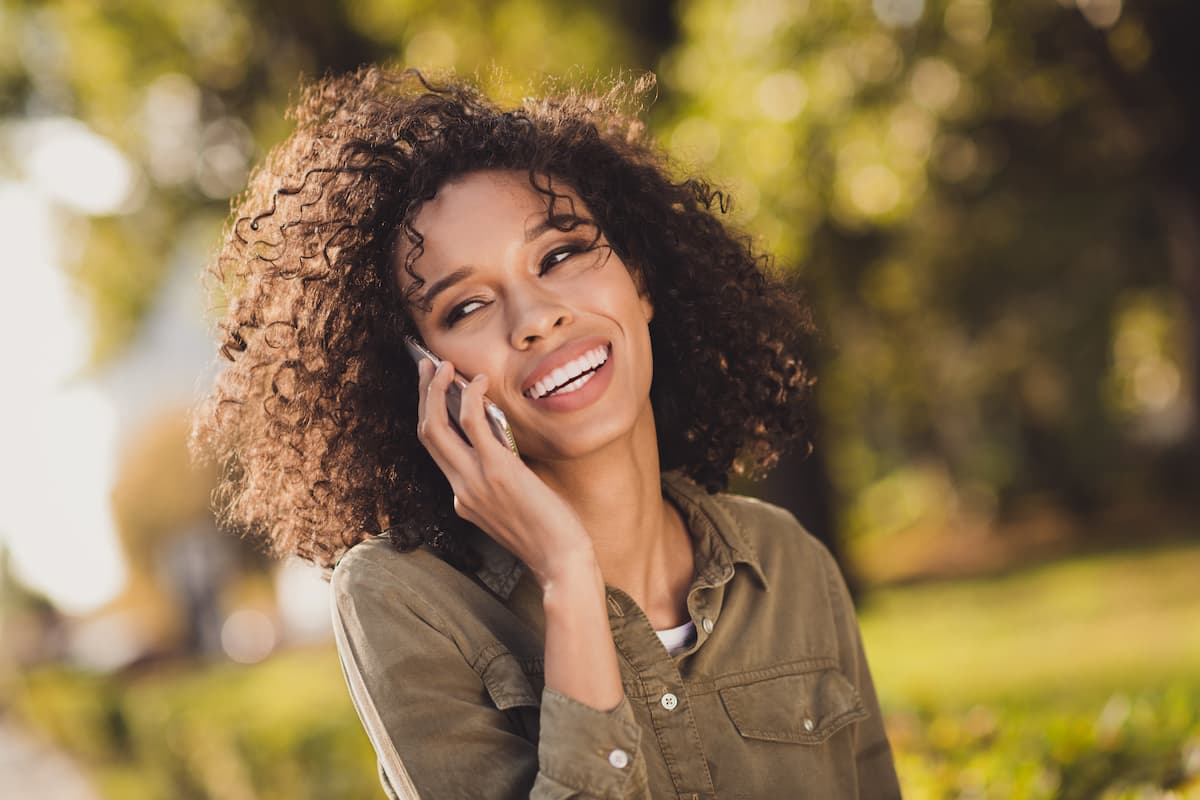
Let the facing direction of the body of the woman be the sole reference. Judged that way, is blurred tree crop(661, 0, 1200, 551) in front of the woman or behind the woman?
behind

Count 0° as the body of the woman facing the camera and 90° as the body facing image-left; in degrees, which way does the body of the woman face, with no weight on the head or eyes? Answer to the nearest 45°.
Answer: approximately 0°

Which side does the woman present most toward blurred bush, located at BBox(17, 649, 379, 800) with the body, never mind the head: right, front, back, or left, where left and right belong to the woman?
back

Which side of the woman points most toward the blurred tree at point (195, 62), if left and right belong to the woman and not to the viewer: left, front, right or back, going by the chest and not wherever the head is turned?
back

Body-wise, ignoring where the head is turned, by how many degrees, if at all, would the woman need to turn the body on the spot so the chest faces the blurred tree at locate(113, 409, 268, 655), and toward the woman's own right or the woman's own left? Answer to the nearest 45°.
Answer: approximately 180°

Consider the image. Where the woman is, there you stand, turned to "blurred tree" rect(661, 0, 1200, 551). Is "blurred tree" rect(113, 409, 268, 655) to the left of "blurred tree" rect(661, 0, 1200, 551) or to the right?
left
